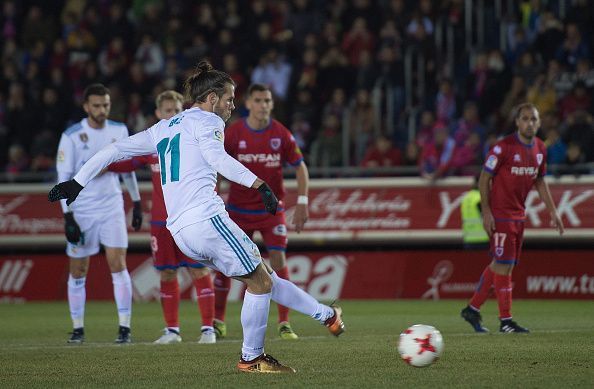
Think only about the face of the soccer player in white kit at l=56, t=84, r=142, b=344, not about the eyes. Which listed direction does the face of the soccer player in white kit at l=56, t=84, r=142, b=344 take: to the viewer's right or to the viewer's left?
to the viewer's right

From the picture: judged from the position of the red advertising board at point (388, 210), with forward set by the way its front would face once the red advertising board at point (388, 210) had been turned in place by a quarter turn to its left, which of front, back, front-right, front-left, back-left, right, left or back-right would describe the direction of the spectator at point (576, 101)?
front

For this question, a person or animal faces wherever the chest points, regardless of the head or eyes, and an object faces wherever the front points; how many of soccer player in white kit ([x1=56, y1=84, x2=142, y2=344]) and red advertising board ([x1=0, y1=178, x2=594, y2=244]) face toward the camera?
2

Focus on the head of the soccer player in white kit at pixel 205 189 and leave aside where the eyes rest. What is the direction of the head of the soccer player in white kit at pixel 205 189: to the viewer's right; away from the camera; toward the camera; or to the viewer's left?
to the viewer's right

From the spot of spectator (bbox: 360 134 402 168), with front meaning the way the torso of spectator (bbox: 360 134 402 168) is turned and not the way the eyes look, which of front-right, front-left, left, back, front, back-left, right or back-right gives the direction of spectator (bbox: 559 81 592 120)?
left

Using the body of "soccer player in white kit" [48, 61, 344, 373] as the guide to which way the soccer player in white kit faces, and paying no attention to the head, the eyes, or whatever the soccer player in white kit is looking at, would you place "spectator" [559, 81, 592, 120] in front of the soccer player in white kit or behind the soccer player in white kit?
in front

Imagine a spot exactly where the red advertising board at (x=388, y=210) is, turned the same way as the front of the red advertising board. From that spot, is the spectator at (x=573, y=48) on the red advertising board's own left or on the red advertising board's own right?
on the red advertising board's own left

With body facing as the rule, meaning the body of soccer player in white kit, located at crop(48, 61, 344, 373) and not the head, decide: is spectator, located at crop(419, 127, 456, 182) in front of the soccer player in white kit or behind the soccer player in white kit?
in front

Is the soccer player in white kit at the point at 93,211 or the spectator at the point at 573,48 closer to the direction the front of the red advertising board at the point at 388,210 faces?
the soccer player in white kit

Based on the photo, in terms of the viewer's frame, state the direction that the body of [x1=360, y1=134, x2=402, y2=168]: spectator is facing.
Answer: toward the camera

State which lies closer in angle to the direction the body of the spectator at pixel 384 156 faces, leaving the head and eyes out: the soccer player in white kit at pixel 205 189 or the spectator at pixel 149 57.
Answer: the soccer player in white kit

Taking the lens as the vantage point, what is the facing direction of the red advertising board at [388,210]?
facing the viewer

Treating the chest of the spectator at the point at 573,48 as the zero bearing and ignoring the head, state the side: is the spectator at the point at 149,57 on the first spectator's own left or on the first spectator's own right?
on the first spectator's own right

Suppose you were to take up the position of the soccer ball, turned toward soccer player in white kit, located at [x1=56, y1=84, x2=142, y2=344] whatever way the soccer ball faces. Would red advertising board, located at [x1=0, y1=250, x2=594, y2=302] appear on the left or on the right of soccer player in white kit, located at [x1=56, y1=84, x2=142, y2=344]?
right

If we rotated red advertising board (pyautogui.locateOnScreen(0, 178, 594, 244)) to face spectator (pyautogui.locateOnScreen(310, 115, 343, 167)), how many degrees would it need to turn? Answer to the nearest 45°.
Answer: approximately 135° to its right
